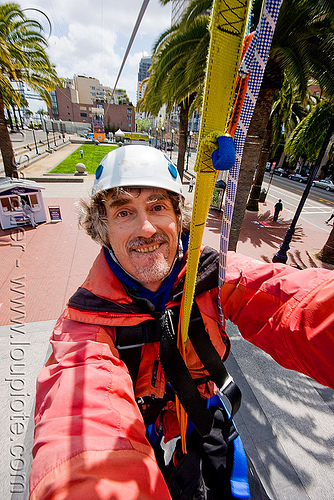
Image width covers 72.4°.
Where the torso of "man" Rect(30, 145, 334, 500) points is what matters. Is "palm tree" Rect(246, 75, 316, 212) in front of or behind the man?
behind

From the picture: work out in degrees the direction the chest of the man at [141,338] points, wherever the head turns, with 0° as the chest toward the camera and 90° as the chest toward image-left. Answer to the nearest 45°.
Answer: approximately 0°

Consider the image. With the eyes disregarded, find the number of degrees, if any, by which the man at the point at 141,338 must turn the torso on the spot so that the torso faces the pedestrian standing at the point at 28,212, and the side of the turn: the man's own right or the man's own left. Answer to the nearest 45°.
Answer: approximately 135° to the man's own right

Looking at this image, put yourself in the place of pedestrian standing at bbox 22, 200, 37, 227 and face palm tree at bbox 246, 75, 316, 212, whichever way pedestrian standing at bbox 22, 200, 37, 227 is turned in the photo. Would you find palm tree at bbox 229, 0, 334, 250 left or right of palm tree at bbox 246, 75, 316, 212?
right

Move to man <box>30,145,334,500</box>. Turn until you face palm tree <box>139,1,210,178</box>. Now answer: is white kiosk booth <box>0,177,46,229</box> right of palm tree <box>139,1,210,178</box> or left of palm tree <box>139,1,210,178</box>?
left

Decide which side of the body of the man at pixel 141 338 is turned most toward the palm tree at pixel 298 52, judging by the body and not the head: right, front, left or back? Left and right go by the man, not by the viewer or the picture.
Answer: back

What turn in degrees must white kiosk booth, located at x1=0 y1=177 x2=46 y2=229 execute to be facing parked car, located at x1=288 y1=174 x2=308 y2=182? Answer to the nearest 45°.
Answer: approximately 90° to its left

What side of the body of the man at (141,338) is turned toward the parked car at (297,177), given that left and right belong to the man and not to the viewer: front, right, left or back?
back

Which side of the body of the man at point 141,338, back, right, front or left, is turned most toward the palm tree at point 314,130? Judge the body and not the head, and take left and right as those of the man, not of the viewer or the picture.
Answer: back

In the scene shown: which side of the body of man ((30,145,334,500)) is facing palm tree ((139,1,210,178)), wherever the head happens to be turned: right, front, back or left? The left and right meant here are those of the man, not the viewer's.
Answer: back
